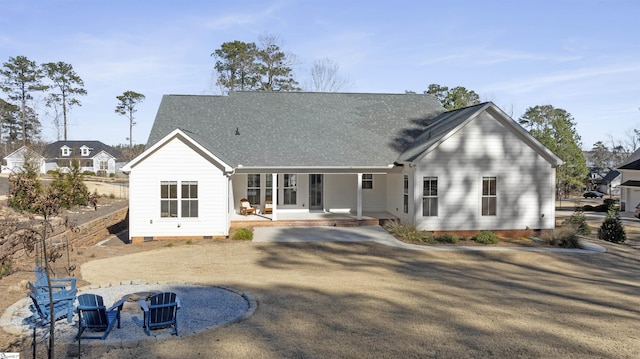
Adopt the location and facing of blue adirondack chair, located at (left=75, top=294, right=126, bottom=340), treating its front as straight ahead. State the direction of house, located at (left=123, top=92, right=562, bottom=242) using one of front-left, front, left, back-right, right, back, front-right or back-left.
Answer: front

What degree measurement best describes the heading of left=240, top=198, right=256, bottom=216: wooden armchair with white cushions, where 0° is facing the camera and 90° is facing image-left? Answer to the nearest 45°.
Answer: approximately 315°

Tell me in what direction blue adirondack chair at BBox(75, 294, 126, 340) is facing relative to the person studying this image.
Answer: facing away from the viewer and to the right of the viewer

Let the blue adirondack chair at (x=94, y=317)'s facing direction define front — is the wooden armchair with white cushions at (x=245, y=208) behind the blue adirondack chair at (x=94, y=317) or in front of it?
in front

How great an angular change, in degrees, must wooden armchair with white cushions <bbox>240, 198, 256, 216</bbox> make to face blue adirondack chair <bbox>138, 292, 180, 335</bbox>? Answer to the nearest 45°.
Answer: approximately 45° to its right

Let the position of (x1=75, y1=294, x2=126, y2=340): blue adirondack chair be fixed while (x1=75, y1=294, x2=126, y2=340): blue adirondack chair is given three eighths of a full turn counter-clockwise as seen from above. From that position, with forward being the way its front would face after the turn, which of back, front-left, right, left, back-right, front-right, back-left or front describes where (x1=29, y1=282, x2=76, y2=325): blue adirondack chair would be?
front-right

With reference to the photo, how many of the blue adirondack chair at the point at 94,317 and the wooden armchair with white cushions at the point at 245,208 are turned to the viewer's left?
0

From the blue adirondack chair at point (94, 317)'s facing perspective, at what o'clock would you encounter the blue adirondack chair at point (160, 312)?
the blue adirondack chair at point (160, 312) is roughly at 2 o'clock from the blue adirondack chair at point (94, 317).

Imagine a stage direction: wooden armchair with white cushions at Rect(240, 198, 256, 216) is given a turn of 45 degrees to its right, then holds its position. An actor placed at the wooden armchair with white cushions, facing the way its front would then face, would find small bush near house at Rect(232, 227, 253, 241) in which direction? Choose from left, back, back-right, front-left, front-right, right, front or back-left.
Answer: front

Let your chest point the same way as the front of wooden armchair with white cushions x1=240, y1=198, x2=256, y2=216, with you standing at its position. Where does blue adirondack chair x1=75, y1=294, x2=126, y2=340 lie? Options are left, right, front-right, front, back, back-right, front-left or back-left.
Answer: front-right

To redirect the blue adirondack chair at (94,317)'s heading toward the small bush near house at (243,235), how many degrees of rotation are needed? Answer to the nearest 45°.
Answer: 0° — it already faces it

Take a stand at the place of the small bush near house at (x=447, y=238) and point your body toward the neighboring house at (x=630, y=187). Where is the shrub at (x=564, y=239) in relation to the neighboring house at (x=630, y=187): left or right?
right

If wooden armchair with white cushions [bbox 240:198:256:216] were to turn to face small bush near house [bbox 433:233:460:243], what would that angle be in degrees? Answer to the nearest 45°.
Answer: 0° — it already faces it
